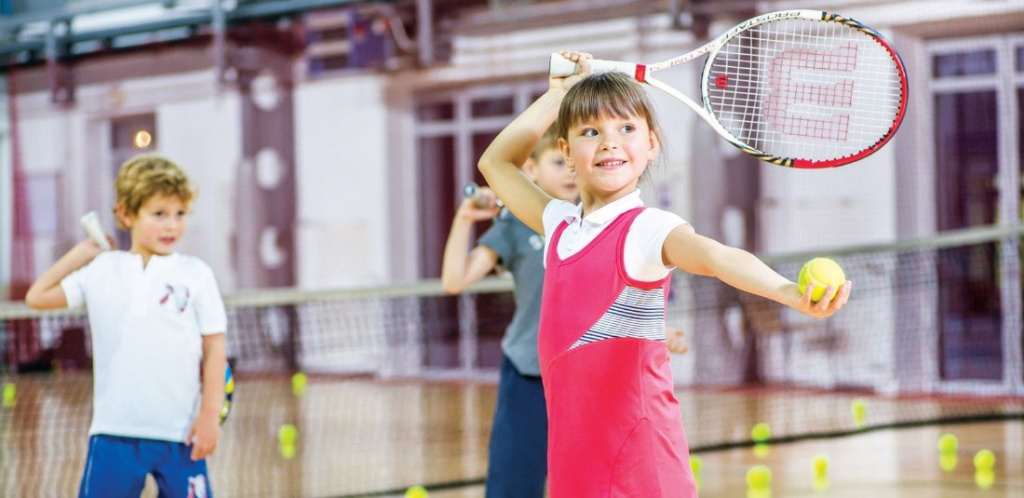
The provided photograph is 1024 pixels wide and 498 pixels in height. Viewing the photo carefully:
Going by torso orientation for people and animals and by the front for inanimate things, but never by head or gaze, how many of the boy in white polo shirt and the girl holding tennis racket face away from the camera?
0

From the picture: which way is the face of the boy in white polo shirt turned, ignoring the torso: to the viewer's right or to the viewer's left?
to the viewer's right

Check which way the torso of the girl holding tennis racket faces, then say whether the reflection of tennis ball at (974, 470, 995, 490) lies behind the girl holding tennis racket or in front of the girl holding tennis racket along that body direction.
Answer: behind

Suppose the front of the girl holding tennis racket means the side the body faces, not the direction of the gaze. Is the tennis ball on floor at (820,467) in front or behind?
behind

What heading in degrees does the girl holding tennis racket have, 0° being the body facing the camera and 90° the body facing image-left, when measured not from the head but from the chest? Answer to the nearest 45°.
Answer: approximately 45°

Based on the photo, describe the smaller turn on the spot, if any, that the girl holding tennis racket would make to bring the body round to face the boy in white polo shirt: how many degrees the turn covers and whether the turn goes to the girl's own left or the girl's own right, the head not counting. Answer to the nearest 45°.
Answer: approximately 90° to the girl's own right

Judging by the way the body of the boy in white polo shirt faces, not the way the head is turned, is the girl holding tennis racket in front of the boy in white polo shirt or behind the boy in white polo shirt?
in front

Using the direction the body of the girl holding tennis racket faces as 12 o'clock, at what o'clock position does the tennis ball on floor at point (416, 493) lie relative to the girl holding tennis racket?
The tennis ball on floor is roughly at 4 o'clock from the girl holding tennis racket.

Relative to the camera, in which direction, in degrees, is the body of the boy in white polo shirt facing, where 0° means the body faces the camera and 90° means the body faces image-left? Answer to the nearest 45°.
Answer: approximately 0°
